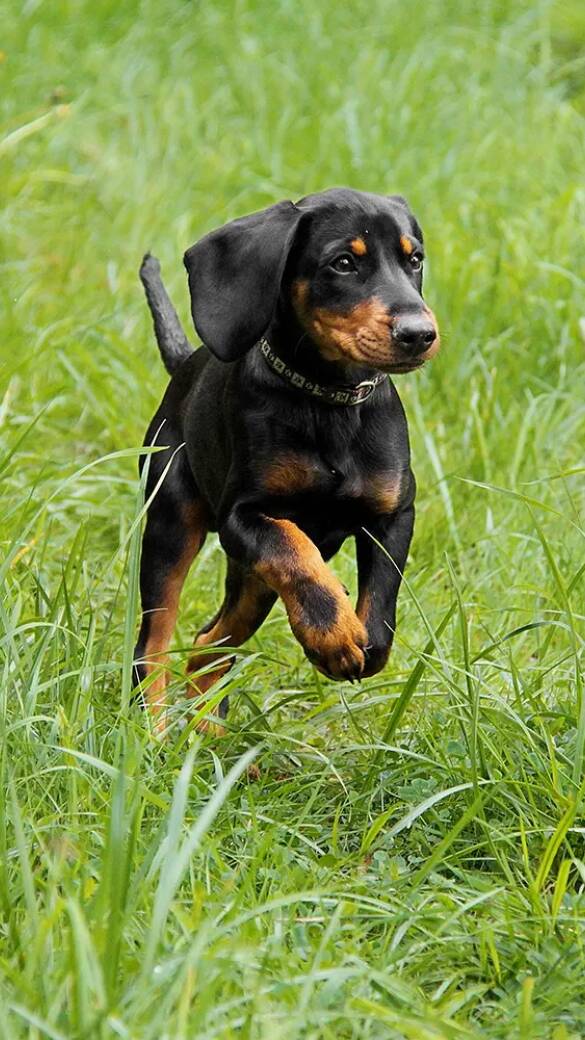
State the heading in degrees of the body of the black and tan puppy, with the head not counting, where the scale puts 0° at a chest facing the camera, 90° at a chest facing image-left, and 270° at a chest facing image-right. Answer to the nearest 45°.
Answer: approximately 315°
